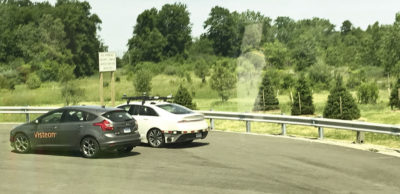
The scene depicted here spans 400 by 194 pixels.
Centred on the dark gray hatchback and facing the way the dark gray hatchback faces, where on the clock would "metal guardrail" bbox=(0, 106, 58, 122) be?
The metal guardrail is roughly at 1 o'clock from the dark gray hatchback.

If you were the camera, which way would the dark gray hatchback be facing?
facing away from the viewer and to the left of the viewer

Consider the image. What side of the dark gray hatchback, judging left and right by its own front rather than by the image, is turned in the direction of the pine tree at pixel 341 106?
right

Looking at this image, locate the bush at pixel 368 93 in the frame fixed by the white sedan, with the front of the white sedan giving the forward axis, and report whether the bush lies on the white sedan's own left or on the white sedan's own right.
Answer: on the white sedan's own right

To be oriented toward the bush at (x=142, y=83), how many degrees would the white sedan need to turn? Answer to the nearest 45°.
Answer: approximately 45° to its right

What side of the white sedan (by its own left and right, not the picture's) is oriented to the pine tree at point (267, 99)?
right

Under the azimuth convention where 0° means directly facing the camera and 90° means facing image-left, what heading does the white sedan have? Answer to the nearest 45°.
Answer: approximately 135°
